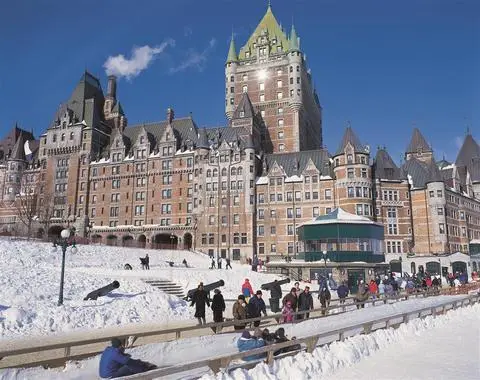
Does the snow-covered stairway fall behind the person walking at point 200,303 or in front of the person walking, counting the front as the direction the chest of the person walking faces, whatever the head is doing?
behind

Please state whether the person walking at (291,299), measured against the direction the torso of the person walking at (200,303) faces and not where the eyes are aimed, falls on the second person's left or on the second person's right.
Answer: on the second person's left

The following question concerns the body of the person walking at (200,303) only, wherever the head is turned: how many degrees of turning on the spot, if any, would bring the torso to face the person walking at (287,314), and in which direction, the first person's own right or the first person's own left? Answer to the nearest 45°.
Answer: approximately 45° to the first person's own left

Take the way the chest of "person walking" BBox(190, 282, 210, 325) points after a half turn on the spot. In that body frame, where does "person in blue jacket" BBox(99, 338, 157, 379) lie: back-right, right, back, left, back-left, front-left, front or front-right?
back

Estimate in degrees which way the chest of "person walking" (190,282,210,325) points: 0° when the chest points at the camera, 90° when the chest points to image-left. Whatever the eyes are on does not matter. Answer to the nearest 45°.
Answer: approximately 0°

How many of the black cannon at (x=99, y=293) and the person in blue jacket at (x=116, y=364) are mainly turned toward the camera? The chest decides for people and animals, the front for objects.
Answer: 0

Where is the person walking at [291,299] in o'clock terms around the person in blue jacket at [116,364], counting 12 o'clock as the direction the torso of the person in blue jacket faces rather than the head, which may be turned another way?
The person walking is roughly at 12 o'clock from the person in blue jacket.
